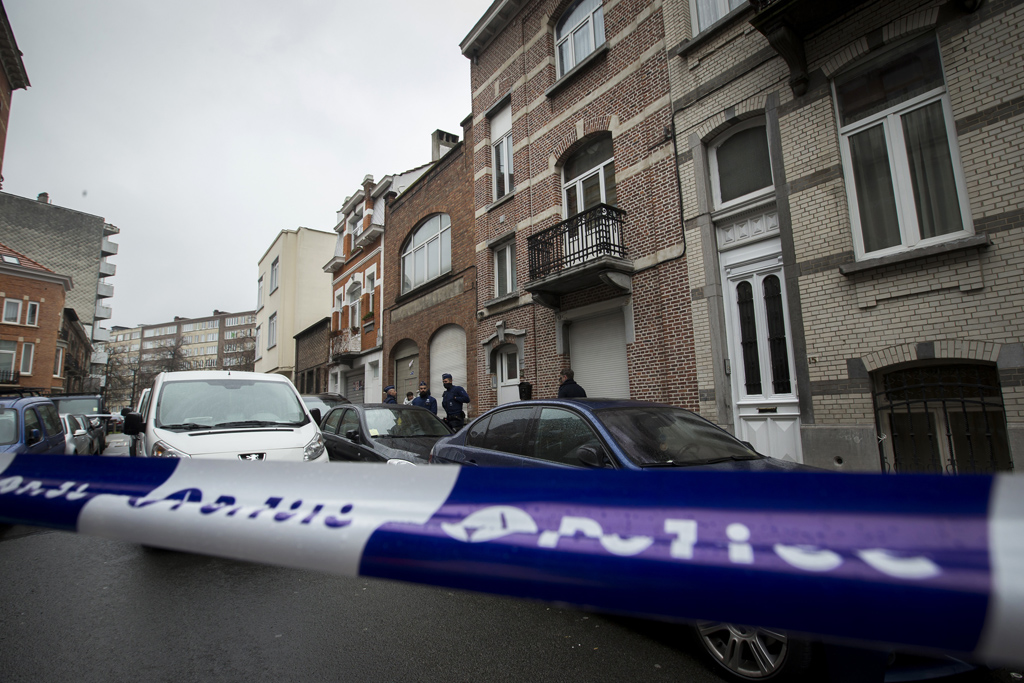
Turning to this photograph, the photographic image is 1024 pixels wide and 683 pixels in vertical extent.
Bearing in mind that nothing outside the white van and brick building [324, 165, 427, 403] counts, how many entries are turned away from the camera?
0

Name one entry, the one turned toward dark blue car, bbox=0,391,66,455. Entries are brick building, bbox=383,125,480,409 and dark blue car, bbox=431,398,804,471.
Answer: the brick building

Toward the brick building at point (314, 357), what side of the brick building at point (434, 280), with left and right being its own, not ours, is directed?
right

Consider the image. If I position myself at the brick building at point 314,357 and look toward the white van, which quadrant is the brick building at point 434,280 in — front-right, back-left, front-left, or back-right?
front-left

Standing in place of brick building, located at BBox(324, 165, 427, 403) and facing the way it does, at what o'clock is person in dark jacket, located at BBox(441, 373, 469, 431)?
The person in dark jacket is roughly at 10 o'clock from the brick building.

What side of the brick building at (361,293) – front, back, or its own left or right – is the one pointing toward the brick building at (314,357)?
right

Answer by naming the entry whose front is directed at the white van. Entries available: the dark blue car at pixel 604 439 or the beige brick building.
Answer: the beige brick building

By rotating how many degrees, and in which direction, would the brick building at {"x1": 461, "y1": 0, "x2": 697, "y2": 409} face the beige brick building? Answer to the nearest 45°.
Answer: approximately 90° to its left

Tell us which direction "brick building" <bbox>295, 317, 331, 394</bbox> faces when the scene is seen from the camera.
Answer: facing the viewer and to the left of the viewer

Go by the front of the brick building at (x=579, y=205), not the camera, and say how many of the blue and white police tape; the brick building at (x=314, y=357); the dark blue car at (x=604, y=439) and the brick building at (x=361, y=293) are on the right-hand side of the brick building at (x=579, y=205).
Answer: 2

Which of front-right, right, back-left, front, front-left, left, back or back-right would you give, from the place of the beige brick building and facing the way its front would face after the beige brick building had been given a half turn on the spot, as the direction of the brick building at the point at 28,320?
back-left

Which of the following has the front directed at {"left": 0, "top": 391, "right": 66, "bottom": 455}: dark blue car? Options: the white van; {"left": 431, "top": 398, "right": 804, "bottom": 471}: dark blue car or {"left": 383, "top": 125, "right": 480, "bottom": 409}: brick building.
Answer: the brick building

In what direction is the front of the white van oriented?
toward the camera

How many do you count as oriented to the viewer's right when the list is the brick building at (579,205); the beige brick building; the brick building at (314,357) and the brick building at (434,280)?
0
